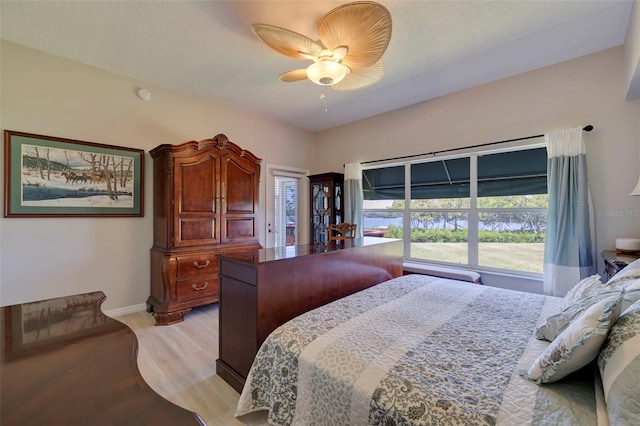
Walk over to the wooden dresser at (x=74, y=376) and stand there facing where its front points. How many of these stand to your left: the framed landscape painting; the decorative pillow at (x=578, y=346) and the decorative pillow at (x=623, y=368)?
1

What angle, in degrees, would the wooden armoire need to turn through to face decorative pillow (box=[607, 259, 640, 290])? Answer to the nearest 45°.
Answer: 0° — it already faces it

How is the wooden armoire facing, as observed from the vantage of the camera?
facing the viewer and to the right of the viewer

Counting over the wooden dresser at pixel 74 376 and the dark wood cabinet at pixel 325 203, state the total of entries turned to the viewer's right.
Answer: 1

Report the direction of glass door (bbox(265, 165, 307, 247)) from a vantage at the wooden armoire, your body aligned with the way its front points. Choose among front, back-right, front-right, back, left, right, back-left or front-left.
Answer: left

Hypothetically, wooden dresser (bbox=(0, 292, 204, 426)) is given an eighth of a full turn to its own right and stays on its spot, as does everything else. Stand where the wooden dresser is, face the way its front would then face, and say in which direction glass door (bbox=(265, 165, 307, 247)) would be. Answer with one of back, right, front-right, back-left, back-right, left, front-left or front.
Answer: left

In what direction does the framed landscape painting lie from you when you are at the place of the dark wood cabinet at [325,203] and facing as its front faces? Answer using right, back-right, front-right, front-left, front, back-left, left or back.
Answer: front

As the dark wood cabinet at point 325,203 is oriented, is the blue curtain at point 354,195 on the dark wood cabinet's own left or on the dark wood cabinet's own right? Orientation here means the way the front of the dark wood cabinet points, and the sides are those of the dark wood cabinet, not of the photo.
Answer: on the dark wood cabinet's own left

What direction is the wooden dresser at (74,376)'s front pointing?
to the viewer's right

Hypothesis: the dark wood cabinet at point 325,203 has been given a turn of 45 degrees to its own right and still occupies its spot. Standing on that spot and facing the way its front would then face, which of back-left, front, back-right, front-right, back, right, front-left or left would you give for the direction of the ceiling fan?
left

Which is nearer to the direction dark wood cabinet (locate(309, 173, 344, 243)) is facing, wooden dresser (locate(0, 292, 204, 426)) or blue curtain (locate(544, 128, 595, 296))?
the wooden dresser

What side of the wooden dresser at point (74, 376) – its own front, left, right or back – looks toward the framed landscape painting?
left

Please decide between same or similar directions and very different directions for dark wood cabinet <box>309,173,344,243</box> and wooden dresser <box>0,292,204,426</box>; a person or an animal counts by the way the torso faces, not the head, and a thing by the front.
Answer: very different directions

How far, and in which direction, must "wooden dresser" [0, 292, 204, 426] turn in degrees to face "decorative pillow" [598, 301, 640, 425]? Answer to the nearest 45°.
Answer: approximately 45° to its right

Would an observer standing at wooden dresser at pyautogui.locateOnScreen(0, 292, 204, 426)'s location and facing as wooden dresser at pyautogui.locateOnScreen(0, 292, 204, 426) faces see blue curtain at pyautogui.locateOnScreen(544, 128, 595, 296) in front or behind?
in front

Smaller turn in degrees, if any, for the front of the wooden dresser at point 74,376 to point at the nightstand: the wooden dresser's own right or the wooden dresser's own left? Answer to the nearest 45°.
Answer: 0° — it already faces it
